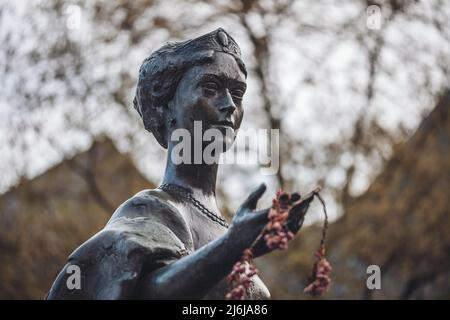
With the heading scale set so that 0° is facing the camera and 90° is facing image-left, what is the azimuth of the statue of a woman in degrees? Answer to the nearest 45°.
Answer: approximately 315°
